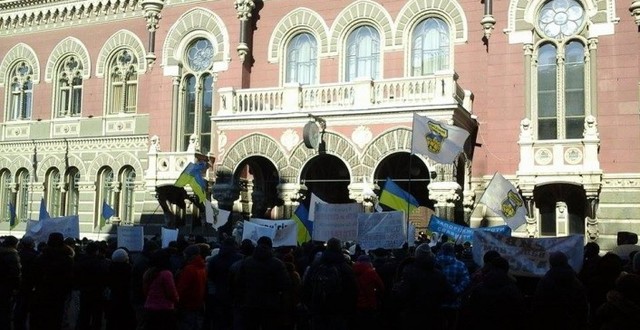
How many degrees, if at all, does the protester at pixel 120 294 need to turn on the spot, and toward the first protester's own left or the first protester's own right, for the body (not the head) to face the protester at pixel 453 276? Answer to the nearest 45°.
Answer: approximately 135° to the first protester's own right

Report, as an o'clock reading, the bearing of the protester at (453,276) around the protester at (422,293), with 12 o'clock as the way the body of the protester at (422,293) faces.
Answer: the protester at (453,276) is roughly at 1 o'clock from the protester at (422,293).

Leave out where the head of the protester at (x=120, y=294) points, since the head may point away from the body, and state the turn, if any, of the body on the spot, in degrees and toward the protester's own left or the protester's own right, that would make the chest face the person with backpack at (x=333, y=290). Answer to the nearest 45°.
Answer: approximately 135° to the protester's own right

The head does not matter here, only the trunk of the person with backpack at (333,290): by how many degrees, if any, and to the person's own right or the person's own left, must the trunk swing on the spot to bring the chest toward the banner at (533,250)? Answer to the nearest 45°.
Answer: approximately 90° to the person's own right

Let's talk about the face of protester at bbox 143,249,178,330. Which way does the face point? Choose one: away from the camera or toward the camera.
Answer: away from the camera

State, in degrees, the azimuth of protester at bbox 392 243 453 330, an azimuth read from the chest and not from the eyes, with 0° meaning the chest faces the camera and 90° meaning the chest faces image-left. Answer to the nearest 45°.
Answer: approximately 180°

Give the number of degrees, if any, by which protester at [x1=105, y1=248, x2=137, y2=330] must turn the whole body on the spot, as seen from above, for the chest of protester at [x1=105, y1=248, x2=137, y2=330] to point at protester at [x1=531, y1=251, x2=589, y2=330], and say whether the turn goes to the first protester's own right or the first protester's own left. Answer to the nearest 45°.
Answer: approximately 135° to the first protester's own right

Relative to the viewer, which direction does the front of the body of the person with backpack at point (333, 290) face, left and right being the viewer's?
facing away from the viewer

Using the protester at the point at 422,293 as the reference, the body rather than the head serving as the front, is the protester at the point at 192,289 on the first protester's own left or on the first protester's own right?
on the first protester's own left

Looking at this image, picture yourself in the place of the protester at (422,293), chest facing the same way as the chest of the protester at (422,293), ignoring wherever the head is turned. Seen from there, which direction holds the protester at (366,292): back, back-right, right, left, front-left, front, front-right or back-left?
front-left

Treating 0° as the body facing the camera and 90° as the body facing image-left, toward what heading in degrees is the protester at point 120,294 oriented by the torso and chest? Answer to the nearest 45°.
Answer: approximately 180°

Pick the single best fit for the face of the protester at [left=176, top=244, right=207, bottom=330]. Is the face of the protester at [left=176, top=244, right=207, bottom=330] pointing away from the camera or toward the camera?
away from the camera
